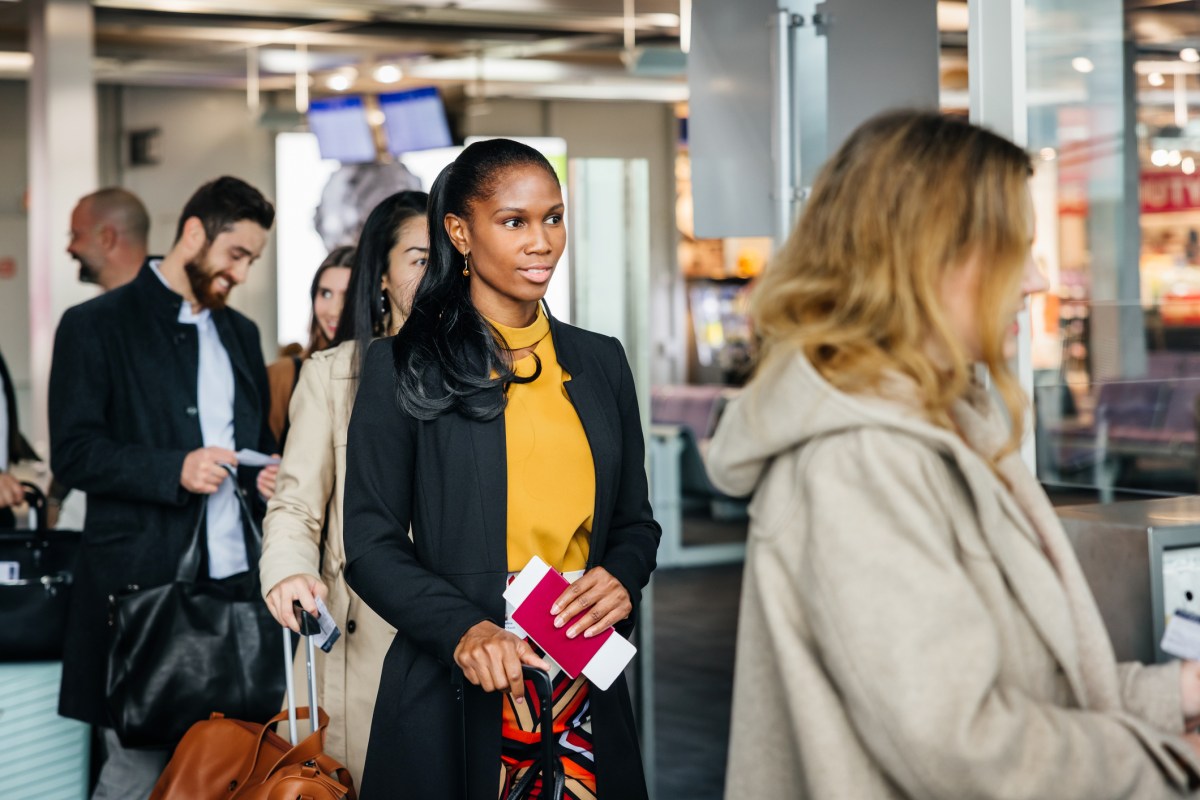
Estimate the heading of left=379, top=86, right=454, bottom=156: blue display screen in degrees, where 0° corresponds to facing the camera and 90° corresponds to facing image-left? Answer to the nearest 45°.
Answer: approximately 0°

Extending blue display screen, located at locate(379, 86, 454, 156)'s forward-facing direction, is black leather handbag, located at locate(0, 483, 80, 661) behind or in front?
in front

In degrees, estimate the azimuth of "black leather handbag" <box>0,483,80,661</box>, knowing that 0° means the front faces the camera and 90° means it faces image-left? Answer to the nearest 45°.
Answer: approximately 0°

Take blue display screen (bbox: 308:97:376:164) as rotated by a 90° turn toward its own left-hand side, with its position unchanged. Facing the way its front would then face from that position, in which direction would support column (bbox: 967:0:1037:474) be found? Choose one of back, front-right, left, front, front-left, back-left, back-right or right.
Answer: right

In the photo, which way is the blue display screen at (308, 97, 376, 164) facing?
toward the camera

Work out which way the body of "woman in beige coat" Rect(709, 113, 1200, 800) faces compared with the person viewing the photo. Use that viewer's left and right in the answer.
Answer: facing to the right of the viewer

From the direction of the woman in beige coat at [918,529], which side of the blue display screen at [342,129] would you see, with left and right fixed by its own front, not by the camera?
front

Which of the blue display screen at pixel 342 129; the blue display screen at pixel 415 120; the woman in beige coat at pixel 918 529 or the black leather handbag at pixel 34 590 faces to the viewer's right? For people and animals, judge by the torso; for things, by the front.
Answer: the woman in beige coat

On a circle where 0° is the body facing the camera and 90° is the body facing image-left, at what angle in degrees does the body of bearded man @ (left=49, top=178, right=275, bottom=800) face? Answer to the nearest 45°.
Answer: approximately 315°

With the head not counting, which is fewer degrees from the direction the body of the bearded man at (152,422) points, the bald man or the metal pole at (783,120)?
the metal pole

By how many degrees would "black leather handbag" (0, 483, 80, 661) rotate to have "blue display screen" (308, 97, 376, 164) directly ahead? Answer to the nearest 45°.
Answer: approximately 180°

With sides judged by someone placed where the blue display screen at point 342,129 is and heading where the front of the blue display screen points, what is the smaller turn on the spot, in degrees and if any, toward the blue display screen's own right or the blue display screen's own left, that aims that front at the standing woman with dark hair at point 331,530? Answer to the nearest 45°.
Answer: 0° — it already faces them

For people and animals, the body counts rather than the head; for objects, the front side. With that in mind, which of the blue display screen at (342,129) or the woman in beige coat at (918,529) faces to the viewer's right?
the woman in beige coat

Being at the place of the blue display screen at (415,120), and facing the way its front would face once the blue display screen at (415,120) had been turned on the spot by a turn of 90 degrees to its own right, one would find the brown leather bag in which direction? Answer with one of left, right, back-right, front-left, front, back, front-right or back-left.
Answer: left
